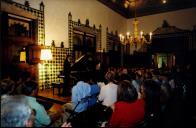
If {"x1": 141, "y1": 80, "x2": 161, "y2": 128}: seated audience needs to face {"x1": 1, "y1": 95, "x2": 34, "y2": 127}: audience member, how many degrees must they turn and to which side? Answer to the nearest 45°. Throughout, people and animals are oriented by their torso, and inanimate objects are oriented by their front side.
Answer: approximately 90° to their left

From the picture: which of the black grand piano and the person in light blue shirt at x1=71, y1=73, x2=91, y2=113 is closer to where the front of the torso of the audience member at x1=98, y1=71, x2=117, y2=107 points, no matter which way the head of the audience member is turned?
the black grand piano

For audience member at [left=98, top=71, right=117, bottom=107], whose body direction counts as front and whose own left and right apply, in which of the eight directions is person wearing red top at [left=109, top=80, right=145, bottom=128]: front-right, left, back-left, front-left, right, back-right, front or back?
back-left

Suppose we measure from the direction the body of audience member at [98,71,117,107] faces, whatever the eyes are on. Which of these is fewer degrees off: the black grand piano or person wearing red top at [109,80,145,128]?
the black grand piano

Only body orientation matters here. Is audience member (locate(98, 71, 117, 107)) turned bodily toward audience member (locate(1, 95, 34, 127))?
no

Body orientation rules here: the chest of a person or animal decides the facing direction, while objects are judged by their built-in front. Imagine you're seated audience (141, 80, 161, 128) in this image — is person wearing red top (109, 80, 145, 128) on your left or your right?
on your left

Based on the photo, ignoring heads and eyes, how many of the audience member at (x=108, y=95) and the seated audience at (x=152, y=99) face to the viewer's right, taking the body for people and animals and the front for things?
0

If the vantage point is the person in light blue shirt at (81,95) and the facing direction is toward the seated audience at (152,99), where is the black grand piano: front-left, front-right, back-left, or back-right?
back-left

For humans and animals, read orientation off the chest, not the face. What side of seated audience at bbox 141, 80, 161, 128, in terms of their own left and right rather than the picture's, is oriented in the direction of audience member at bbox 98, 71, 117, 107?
front

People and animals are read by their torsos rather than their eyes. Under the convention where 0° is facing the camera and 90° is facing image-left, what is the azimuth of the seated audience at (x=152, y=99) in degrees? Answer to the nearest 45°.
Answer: approximately 135°

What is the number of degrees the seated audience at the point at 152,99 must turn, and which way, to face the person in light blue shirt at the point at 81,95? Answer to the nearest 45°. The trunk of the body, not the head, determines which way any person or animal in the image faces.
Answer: approximately 45° to their left

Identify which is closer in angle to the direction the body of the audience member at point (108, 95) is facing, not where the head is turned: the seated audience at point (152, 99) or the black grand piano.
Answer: the black grand piano

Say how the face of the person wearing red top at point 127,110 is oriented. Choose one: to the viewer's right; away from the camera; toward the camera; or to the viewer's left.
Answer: away from the camera

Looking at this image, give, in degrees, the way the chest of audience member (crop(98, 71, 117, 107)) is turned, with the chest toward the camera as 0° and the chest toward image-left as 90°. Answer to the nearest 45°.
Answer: approximately 135°

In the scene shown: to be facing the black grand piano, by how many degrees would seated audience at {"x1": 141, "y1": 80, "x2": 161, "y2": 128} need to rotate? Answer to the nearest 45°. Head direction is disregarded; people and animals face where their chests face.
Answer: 0° — they already face it

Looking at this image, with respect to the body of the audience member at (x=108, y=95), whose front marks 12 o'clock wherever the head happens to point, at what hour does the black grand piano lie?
The black grand piano is roughly at 1 o'clock from the audience member.

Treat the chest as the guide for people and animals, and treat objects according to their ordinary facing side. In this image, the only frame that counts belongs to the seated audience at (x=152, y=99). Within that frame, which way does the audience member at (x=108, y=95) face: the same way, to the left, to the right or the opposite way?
the same way
